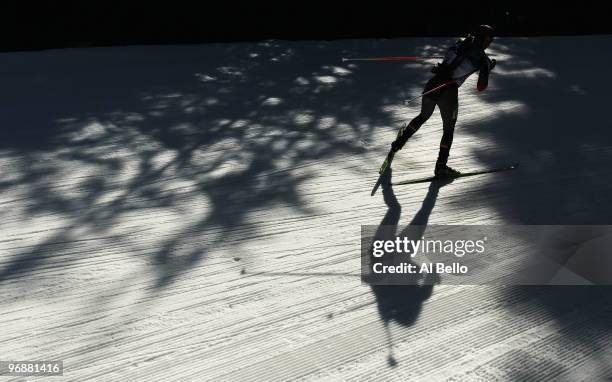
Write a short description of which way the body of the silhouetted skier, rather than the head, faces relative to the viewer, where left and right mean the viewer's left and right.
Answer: facing to the right of the viewer

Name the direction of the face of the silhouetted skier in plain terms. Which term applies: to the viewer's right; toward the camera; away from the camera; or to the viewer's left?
to the viewer's right
